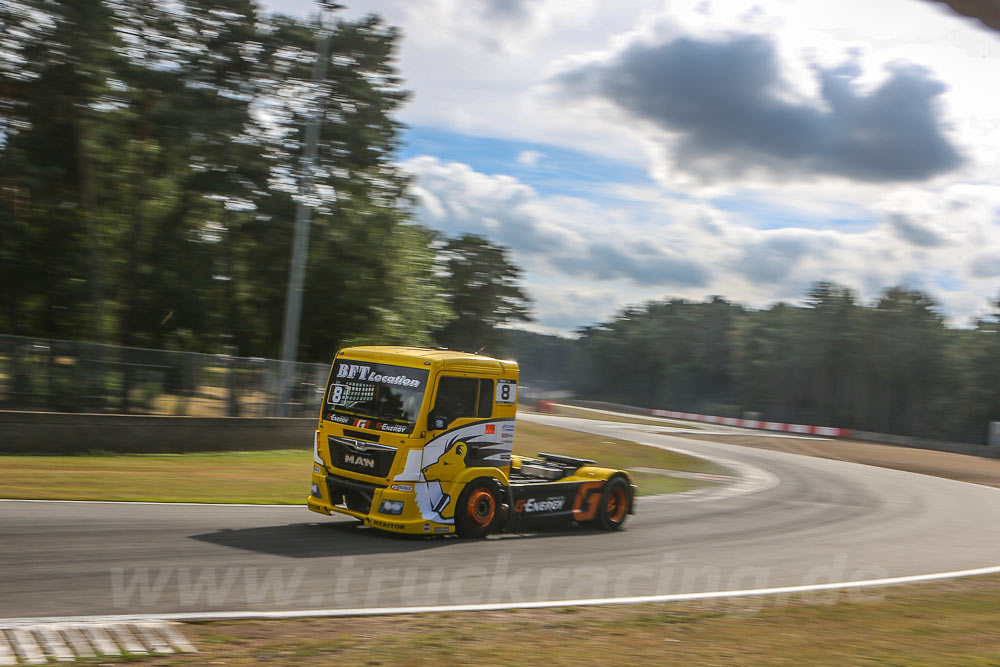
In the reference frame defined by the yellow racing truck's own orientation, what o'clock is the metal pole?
The metal pole is roughly at 4 o'clock from the yellow racing truck.

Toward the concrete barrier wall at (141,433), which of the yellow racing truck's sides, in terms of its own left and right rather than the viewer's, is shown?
right

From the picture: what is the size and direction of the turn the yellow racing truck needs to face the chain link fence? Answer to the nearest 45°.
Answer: approximately 90° to its right

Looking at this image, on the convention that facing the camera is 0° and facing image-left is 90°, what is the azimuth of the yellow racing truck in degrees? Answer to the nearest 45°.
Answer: approximately 45°

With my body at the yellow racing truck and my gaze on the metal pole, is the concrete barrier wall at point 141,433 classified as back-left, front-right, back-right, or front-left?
front-left
